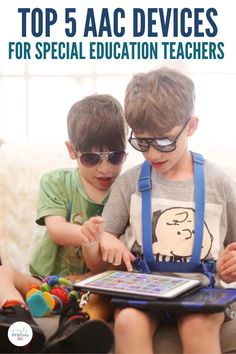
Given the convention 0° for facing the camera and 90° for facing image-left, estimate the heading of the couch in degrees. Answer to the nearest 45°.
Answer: approximately 0°
